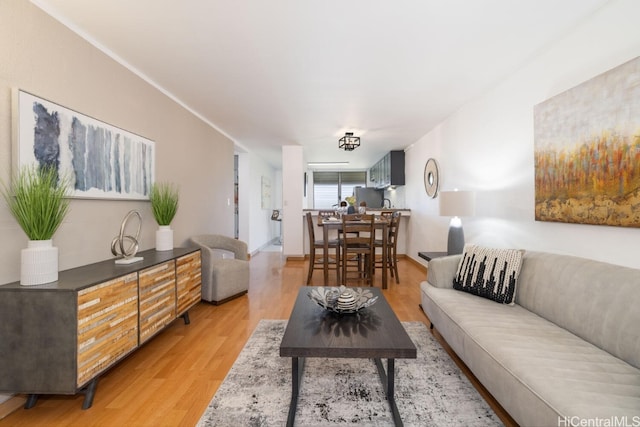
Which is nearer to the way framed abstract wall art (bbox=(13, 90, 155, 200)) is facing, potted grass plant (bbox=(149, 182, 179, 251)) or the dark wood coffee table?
the dark wood coffee table

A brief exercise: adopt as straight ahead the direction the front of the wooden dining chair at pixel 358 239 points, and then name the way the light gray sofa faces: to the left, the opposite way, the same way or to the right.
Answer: to the left

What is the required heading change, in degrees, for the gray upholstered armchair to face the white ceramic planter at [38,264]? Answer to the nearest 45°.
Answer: approximately 90° to its right

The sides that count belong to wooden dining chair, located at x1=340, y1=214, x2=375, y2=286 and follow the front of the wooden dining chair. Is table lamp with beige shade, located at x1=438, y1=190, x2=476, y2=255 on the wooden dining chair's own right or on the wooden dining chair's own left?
on the wooden dining chair's own right

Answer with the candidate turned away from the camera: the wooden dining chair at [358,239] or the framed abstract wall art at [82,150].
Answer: the wooden dining chair

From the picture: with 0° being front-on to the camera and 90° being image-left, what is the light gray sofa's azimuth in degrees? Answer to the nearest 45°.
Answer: approximately 45°

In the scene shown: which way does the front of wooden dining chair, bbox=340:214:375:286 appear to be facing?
away from the camera

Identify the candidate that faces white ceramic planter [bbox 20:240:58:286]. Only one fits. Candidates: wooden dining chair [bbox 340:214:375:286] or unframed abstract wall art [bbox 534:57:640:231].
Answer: the unframed abstract wall art

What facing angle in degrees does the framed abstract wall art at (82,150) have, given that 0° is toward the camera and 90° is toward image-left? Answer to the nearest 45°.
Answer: approximately 315°

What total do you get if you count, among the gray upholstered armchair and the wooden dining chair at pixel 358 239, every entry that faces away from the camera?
1

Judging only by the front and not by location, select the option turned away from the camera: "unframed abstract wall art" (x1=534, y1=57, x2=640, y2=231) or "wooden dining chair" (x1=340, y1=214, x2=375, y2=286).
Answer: the wooden dining chair

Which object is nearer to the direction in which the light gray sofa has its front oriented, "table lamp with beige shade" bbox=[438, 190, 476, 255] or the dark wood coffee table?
the dark wood coffee table

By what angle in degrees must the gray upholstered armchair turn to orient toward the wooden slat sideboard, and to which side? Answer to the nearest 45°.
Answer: approximately 90° to its right

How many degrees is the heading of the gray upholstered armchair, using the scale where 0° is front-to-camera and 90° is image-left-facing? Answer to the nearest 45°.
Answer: approximately 315°
